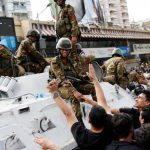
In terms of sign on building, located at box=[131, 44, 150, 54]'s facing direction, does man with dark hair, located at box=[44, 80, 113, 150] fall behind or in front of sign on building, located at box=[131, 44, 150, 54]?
in front

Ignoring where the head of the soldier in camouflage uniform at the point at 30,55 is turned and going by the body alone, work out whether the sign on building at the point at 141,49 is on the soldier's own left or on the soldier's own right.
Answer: on the soldier's own left

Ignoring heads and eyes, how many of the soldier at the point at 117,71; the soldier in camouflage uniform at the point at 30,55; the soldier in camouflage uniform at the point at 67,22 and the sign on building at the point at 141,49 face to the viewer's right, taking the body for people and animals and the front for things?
1

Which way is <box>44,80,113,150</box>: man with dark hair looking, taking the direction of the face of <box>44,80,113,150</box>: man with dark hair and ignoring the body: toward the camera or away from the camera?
away from the camera

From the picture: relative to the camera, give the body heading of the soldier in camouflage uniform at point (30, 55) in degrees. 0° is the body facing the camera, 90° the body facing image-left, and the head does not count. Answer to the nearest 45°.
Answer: approximately 270°

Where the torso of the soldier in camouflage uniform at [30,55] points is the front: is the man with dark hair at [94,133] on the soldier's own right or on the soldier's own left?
on the soldier's own right

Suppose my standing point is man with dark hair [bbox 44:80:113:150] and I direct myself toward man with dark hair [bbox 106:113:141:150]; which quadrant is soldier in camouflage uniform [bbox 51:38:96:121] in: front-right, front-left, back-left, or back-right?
back-left

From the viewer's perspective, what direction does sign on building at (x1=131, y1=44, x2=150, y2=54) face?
toward the camera

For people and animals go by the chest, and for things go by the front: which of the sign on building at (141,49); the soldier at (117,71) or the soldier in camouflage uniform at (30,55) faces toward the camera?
the sign on building

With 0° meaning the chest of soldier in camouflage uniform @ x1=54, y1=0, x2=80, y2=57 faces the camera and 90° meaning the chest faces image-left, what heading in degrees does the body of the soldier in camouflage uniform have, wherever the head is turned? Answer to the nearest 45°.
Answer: approximately 45°

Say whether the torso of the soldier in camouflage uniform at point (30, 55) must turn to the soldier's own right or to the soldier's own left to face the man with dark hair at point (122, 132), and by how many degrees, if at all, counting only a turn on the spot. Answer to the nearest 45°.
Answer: approximately 90° to the soldier's own right
